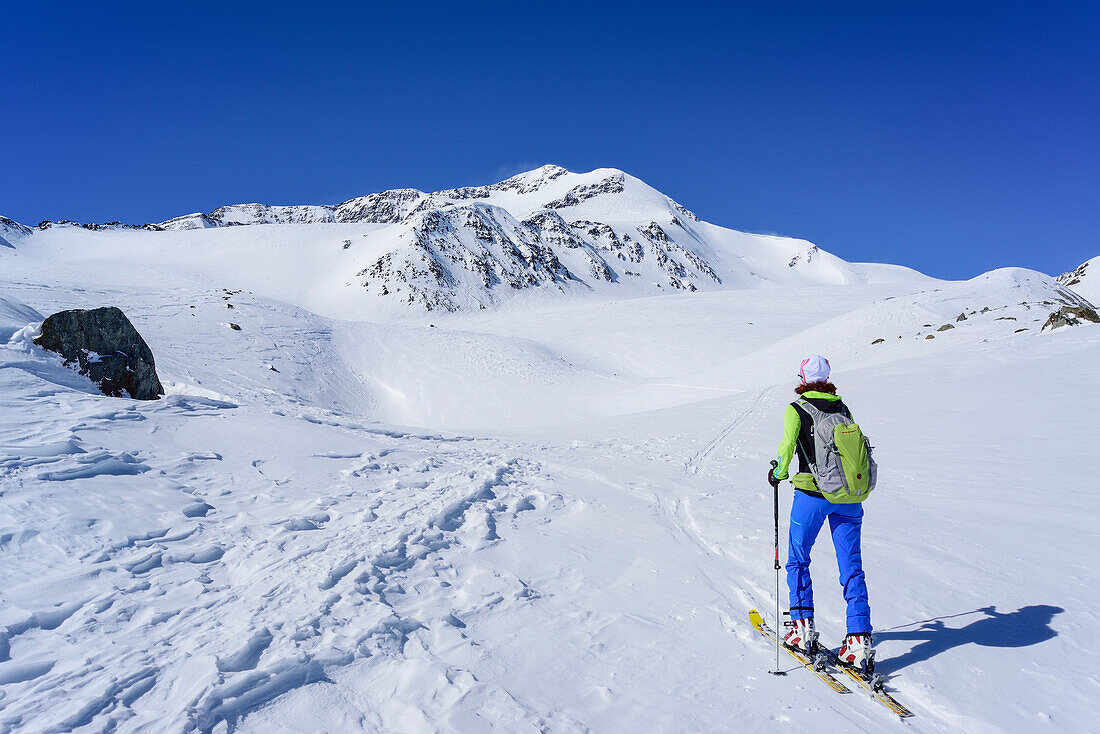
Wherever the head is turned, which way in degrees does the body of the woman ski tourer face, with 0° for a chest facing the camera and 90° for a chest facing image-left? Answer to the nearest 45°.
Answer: approximately 135°

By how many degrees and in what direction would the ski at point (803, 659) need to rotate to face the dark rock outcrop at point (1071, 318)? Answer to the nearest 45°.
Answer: approximately 45° to its right

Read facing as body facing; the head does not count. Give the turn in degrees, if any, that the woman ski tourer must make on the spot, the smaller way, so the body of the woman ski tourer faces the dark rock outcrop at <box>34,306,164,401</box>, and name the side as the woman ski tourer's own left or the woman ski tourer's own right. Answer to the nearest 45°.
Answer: approximately 45° to the woman ski tourer's own left

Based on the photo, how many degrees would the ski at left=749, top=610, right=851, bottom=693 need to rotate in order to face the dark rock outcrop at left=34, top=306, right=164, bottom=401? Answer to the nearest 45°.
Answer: approximately 45° to its left

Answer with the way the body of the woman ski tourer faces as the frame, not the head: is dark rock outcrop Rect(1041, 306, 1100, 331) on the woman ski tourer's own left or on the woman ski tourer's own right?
on the woman ski tourer's own right

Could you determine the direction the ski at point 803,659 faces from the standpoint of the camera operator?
facing away from the viewer and to the left of the viewer
